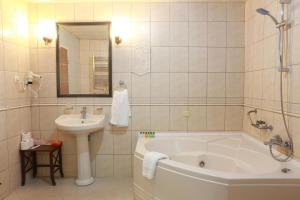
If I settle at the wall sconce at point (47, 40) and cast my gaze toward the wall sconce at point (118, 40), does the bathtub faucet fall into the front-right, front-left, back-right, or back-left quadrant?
front-right

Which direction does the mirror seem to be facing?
toward the camera

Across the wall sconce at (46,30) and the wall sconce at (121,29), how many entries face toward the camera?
2

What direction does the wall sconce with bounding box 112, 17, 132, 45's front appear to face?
toward the camera

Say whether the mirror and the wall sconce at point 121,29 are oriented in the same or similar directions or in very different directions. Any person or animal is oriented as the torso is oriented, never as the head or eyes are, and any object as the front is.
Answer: same or similar directions

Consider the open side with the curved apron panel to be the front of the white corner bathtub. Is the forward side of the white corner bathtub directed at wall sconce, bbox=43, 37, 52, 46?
no

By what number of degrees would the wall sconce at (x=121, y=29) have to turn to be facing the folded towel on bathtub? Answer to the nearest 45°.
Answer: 0° — it already faces it

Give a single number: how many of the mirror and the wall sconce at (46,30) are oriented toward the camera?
2

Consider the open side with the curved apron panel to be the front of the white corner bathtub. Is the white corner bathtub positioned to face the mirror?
no
